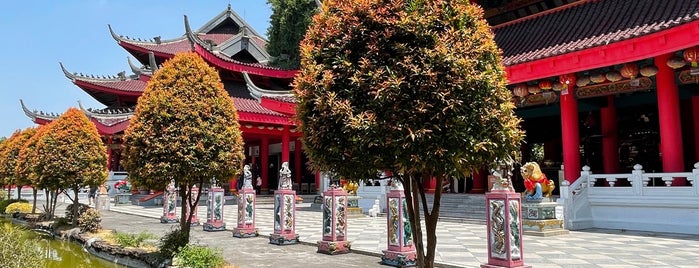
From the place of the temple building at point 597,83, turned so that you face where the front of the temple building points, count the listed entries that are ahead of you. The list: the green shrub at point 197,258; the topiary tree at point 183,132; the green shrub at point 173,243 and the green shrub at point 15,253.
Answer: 4

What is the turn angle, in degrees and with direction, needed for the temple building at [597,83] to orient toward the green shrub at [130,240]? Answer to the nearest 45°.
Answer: approximately 45° to its right

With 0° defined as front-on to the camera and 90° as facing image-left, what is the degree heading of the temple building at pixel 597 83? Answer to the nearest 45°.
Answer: approximately 45°

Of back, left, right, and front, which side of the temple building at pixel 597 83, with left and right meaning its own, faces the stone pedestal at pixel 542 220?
front

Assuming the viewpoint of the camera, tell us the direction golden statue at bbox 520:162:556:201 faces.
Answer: facing the viewer and to the left of the viewer

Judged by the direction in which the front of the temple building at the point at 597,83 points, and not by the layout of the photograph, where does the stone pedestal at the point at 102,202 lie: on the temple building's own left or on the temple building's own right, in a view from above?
on the temple building's own right

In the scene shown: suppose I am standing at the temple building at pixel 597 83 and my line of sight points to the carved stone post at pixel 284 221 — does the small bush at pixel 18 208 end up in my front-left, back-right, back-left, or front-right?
front-right

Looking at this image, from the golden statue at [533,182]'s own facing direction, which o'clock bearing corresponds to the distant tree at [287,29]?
The distant tree is roughly at 3 o'clock from the golden statue.

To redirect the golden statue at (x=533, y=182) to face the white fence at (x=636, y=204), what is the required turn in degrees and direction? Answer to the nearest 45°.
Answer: approximately 135° to its left

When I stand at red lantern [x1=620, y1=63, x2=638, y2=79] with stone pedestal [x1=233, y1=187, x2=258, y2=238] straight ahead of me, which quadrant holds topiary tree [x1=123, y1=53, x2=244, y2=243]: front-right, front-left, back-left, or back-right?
front-left

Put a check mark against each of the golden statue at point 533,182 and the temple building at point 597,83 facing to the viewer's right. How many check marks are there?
0

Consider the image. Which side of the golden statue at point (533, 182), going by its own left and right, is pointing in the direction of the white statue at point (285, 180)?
front

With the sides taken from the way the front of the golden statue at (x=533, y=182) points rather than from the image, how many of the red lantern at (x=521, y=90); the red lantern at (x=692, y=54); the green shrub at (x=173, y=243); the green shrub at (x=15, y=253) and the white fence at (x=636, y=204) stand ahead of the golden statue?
2

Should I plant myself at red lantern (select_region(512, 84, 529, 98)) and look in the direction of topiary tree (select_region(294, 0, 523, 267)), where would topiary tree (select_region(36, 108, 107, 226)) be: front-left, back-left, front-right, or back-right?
front-right

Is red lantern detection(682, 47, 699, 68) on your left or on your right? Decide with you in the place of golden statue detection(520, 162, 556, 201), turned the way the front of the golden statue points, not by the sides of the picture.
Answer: on your left

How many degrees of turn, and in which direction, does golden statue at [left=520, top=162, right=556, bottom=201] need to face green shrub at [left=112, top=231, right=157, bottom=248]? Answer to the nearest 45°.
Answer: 0° — it already faces it
